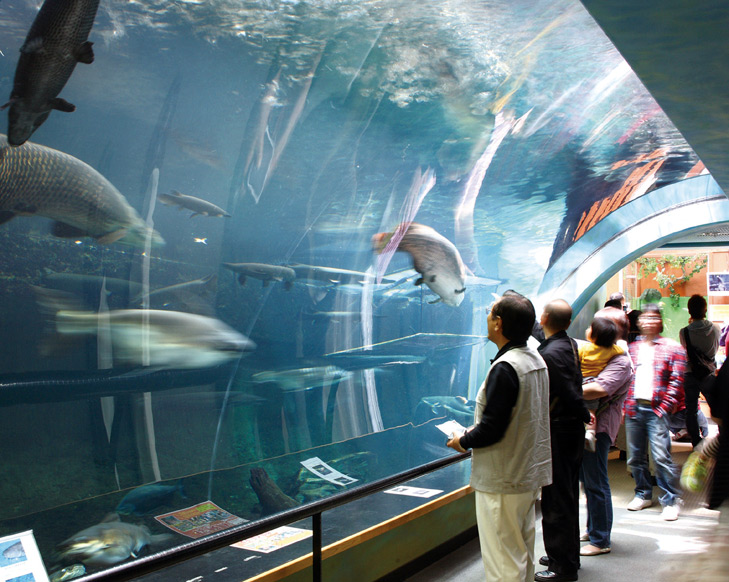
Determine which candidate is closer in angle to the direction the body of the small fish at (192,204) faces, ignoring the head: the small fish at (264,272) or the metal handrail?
the small fish

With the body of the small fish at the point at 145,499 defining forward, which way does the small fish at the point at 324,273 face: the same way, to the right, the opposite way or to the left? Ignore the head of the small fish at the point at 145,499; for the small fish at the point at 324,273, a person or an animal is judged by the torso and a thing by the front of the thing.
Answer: the opposite way

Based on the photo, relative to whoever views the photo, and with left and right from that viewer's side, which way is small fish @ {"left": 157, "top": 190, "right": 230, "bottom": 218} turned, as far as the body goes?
facing to the right of the viewer

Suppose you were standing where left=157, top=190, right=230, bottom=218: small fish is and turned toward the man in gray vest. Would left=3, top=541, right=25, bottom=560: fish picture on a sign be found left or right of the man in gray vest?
right

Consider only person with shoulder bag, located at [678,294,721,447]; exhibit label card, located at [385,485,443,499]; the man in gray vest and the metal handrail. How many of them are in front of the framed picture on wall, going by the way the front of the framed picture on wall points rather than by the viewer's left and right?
4

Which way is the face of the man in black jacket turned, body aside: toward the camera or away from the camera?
away from the camera

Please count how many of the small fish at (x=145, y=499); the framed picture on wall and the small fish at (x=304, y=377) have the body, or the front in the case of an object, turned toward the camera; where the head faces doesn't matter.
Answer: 1

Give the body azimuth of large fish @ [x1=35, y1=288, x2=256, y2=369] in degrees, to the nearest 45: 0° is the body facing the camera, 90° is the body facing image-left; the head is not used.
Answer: approximately 270°

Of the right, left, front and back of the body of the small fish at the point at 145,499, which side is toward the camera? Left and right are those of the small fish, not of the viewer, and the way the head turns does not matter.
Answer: left
